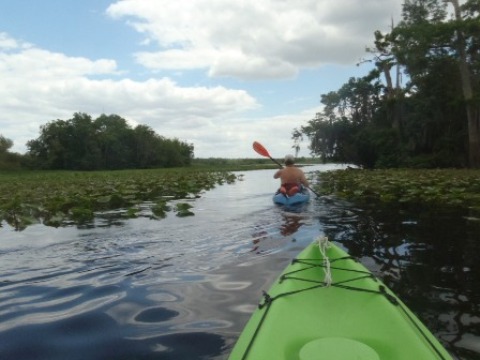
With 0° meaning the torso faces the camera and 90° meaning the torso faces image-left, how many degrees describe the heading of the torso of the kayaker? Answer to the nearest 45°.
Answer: approximately 180°
